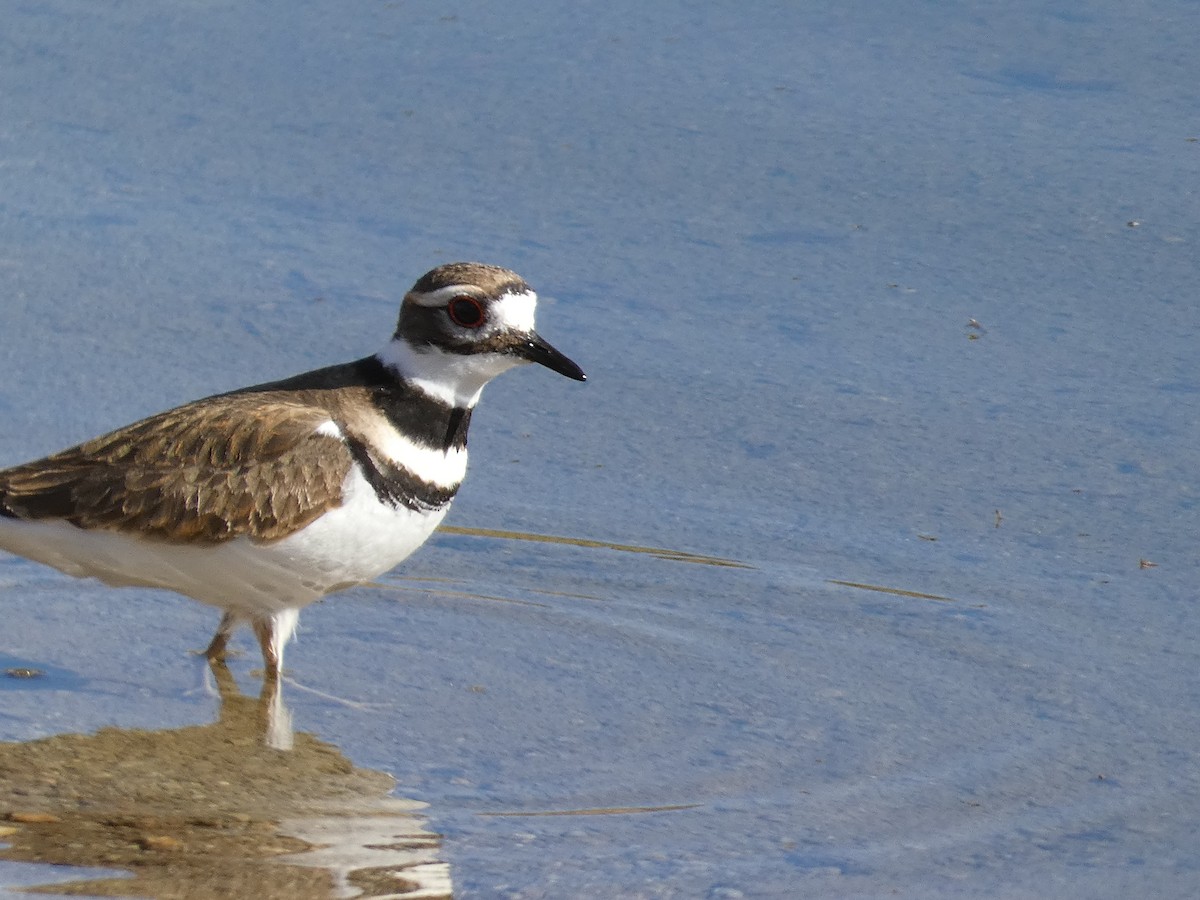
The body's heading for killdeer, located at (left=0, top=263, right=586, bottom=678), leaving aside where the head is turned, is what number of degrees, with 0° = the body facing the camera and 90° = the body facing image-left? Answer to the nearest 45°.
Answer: approximately 270°
